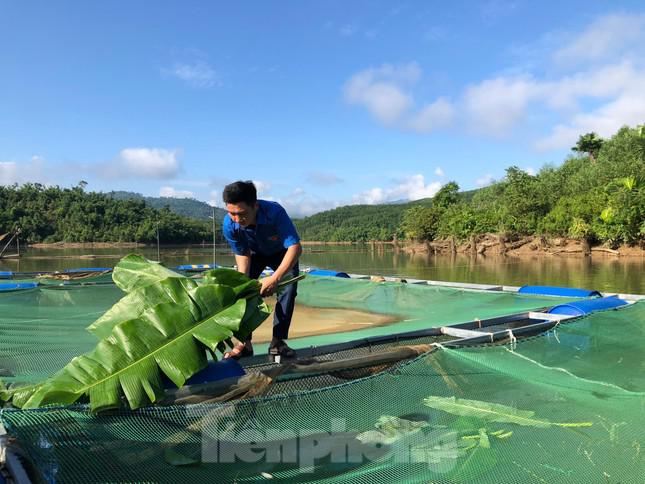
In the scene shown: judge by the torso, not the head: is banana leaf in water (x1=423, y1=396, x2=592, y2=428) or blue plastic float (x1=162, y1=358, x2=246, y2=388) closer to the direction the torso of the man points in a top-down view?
the blue plastic float

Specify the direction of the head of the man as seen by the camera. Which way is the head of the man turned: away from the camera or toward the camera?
toward the camera

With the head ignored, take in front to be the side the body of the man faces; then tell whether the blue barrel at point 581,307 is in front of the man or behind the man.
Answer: behind

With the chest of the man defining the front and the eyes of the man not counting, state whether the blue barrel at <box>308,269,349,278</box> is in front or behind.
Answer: behind

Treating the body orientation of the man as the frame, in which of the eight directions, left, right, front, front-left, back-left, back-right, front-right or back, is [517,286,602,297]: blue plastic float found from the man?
back

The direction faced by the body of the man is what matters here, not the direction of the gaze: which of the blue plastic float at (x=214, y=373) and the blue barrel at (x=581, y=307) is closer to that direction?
the blue plastic float
